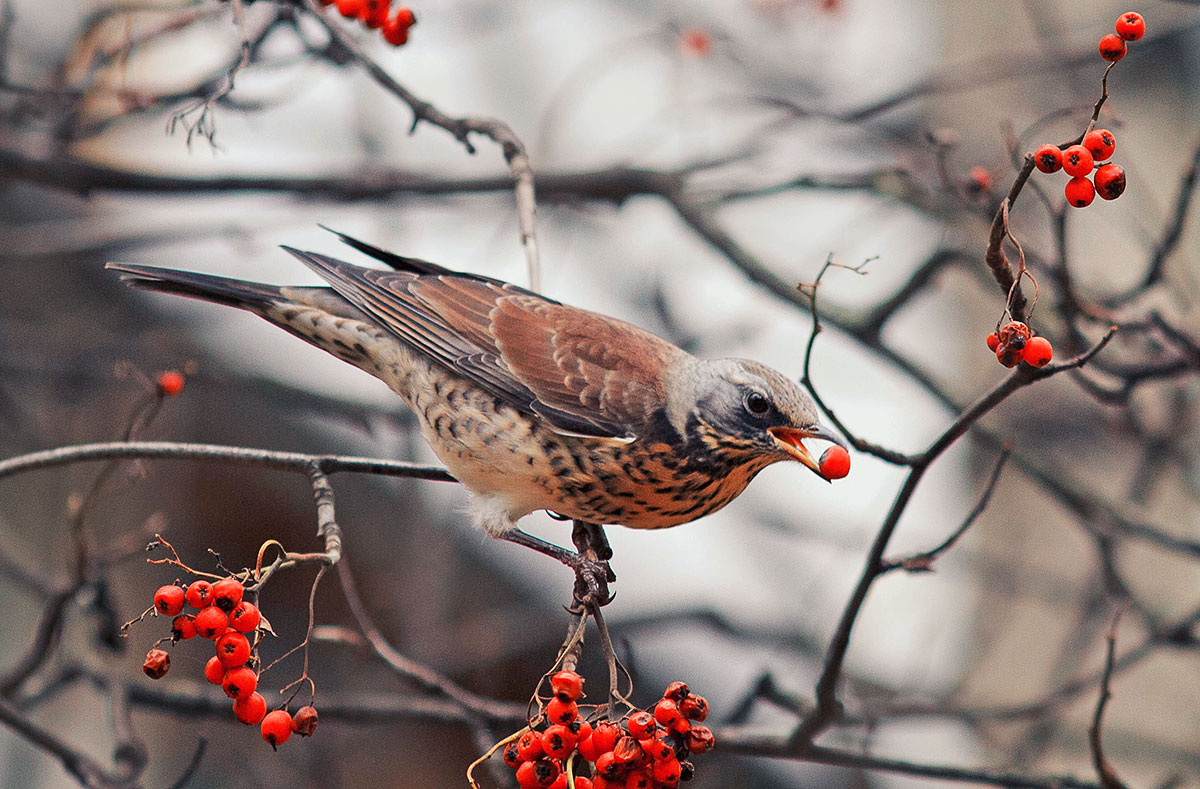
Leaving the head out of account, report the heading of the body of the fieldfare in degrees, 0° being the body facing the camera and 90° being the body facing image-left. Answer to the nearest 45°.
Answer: approximately 270°

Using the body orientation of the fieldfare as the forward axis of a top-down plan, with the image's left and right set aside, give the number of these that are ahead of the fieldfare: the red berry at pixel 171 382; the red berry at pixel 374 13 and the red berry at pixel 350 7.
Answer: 0

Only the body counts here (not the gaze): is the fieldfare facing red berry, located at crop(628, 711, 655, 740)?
yes

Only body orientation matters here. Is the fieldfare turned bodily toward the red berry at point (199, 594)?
no

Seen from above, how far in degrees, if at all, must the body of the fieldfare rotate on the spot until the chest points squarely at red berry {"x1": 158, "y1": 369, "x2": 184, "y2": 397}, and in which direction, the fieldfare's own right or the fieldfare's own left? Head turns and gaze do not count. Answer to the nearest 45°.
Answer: approximately 180°

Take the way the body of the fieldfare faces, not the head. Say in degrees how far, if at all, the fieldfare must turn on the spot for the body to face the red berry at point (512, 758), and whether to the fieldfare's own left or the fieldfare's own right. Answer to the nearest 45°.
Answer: approximately 90° to the fieldfare's own right
